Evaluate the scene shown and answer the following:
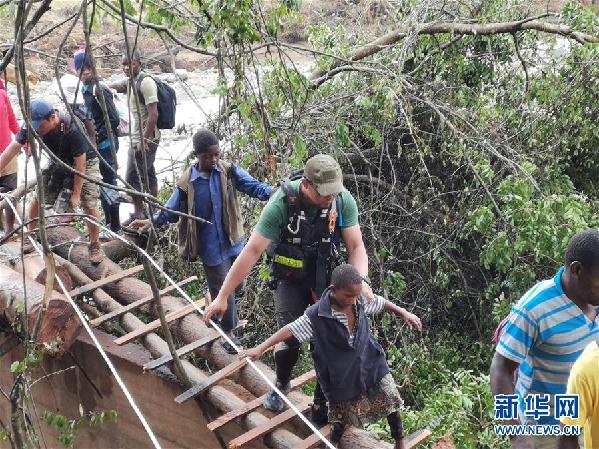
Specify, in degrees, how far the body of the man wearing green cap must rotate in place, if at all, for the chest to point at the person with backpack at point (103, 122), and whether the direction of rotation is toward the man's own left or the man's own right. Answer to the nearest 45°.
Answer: approximately 180°

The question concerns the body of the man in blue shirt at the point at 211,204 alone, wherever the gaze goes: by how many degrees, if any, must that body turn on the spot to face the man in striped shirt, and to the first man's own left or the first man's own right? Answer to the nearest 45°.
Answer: approximately 45° to the first man's own left

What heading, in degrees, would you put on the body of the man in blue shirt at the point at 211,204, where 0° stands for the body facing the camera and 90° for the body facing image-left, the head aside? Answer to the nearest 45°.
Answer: approximately 0°

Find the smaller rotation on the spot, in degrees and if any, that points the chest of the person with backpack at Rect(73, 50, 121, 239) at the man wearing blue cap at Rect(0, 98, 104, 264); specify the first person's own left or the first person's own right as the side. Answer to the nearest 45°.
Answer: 0° — they already face them

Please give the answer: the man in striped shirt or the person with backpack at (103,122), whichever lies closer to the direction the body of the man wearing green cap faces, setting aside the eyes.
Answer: the man in striped shirt

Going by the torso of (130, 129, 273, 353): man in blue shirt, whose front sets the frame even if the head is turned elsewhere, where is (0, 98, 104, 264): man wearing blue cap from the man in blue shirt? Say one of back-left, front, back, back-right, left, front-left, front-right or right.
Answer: back-right

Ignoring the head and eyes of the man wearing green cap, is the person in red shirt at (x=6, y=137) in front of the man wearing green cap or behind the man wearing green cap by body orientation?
behind

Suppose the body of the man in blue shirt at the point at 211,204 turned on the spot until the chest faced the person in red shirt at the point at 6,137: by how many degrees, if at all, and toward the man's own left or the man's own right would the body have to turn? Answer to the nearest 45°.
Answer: approximately 135° to the man's own right
